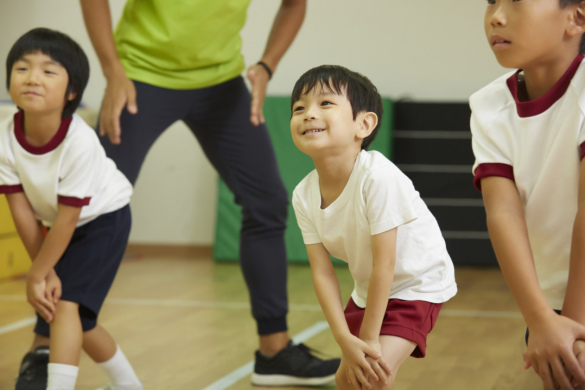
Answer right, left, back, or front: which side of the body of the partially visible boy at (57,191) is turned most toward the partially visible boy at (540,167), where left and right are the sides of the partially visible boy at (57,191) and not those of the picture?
left

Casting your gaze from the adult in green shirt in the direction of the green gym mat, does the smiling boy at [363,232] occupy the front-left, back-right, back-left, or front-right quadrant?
back-right

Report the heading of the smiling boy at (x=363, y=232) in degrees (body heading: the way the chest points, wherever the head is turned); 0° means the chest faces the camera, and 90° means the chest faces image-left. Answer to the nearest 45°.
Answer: approximately 45°

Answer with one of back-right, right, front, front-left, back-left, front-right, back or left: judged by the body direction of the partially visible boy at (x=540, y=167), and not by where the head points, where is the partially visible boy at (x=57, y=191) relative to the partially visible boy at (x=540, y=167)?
front-right

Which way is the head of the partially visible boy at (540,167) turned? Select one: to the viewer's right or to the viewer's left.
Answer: to the viewer's left

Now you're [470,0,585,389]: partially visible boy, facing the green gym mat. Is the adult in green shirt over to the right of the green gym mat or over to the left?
left

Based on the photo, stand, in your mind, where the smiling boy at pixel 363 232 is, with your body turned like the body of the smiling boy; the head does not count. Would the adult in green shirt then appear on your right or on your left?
on your right

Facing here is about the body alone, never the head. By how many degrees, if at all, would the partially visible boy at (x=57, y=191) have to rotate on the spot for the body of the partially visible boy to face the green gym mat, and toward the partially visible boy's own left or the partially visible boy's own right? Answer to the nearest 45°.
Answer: approximately 180°

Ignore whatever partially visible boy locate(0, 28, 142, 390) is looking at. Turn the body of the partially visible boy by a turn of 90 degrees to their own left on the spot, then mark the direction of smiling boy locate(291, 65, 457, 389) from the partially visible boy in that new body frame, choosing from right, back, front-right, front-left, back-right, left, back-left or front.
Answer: front

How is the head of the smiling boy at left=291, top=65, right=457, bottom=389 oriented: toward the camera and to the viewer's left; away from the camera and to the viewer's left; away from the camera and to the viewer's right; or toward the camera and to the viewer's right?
toward the camera and to the viewer's left
